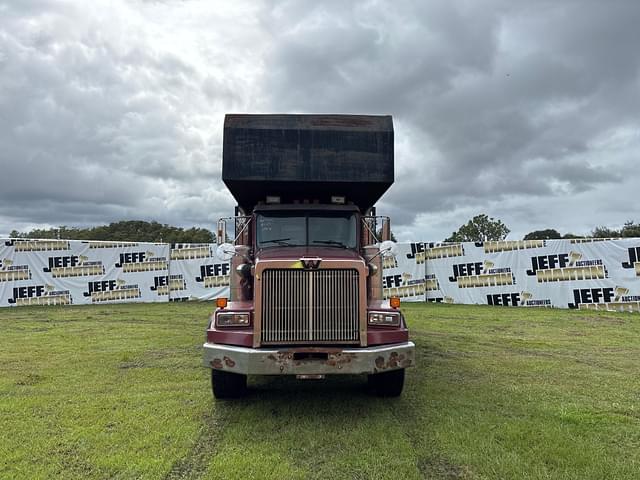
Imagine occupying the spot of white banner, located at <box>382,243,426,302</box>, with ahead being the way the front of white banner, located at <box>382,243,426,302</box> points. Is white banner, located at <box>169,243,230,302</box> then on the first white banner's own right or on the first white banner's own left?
on the first white banner's own right

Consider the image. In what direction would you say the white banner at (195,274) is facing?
toward the camera

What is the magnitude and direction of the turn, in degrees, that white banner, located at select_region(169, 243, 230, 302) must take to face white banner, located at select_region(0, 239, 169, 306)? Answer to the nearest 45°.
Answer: approximately 90° to its right

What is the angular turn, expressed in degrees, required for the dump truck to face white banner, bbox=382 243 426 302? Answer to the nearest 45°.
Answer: approximately 180°

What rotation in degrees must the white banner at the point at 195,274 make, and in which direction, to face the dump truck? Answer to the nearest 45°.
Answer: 0° — it already faces it

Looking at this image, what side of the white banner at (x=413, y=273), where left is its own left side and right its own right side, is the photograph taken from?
front

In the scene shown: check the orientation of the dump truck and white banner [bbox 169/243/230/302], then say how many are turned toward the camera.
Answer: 2

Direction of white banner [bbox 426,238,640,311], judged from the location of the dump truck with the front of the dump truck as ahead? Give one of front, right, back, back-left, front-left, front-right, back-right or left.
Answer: back-left
